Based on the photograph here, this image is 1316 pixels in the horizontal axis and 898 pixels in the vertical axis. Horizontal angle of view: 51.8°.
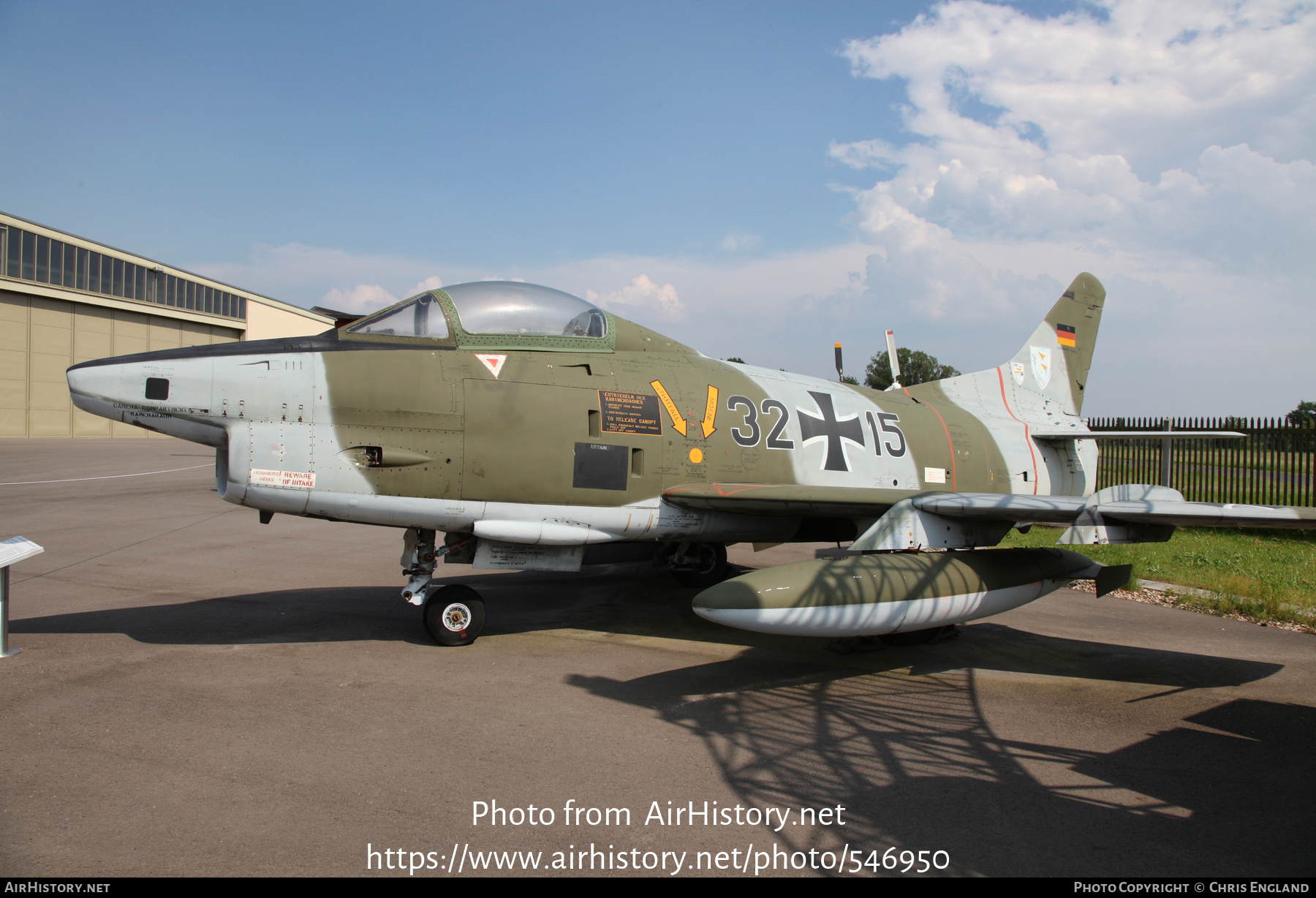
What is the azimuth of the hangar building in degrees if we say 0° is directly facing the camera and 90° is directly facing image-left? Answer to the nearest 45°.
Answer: approximately 315°

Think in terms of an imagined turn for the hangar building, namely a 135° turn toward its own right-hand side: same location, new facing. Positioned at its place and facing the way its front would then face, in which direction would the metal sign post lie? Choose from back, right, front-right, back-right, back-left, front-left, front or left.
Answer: left

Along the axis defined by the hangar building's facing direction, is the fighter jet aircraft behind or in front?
in front
